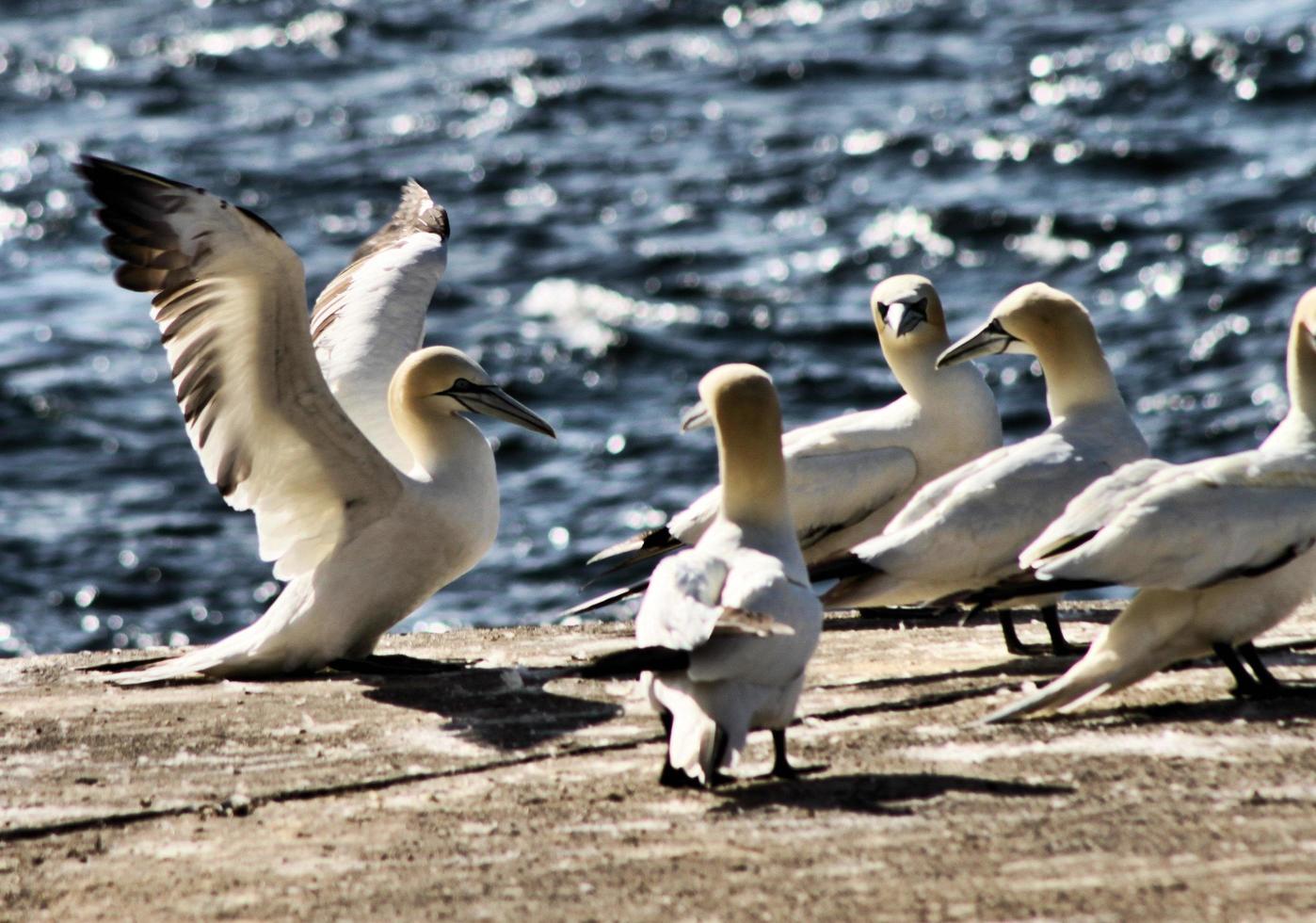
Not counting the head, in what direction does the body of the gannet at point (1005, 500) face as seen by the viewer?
to the viewer's right

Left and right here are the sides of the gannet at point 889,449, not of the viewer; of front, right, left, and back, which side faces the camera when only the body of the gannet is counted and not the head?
right

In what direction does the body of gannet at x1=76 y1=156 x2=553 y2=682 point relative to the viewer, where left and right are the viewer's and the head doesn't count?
facing to the right of the viewer

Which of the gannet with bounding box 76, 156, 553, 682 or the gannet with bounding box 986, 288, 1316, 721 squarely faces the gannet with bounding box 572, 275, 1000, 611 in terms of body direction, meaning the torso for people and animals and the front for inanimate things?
the gannet with bounding box 76, 156, 553, 682

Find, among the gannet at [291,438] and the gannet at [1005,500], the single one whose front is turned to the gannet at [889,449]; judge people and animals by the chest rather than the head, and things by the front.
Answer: the gannet at [291,438]

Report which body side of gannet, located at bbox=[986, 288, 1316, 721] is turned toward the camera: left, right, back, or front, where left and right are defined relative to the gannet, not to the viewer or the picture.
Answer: right

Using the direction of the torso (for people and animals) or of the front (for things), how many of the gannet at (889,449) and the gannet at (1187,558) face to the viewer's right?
2
